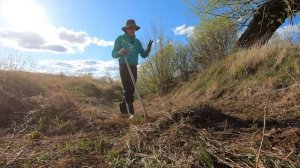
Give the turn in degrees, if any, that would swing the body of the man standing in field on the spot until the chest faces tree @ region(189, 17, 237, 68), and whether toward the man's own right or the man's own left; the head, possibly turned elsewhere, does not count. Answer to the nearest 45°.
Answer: approximately 90° to the man's own left

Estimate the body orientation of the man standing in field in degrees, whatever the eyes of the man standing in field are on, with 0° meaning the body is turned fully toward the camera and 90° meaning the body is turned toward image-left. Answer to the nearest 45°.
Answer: approximately 315°
